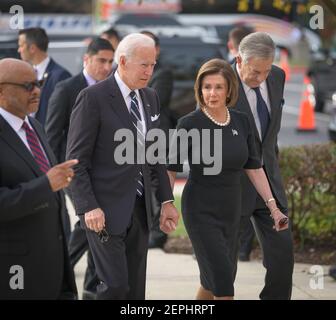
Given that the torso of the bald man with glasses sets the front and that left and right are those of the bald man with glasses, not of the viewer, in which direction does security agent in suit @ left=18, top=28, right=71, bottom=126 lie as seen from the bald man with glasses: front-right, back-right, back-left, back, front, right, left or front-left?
back-left

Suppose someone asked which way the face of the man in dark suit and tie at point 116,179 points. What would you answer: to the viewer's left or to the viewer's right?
to the viewer's right

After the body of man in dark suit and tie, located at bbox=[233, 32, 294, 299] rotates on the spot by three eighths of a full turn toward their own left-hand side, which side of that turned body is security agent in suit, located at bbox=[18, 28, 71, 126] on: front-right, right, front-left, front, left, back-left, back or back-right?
left

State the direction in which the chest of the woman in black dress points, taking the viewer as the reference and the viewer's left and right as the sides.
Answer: facing the viewer

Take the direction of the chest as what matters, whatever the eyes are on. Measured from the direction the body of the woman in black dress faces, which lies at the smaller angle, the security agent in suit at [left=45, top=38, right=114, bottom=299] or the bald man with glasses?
the bald man with glasses

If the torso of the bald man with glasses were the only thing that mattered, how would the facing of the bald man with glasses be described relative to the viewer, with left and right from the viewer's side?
facing the viewer and to the right of the viewer

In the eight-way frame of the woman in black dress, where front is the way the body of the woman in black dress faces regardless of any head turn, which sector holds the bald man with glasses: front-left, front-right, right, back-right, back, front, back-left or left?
front-right

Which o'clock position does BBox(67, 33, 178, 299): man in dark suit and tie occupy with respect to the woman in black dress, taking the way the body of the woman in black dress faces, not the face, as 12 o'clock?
The man in dark suit and tie is roughly at 2 o'clock from the woman in black dress.

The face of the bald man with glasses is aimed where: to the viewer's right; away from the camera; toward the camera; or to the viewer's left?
to the viewer's right

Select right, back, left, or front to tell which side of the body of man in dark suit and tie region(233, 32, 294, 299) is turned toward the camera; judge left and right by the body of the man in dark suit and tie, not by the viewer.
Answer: front

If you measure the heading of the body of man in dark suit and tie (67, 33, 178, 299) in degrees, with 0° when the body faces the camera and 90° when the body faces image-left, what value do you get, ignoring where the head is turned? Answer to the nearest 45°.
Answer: approximately 315°

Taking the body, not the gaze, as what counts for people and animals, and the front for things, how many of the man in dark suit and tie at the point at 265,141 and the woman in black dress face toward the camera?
2
